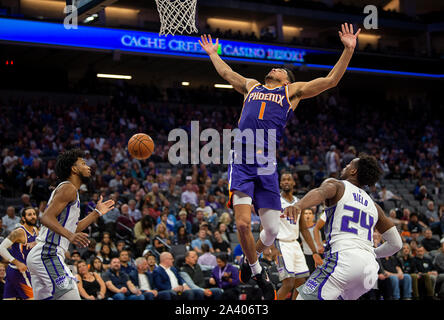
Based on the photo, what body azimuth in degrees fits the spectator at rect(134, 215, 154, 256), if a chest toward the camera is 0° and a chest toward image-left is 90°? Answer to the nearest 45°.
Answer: approximately 315°

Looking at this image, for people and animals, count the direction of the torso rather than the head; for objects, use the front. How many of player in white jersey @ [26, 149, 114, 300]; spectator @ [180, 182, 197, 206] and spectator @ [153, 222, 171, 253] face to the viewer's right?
1

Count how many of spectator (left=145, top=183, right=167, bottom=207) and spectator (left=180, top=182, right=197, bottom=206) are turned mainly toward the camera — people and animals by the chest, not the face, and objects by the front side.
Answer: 2

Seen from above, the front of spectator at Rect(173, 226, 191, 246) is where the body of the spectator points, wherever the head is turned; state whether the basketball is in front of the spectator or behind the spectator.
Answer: in front

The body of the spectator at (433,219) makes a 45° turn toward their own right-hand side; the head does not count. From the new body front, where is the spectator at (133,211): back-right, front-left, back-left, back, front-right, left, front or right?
front-right

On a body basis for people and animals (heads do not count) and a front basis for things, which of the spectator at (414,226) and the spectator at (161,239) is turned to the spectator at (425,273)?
the spectator at (414,226)

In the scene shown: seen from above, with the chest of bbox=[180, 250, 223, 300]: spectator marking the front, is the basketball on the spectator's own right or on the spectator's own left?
on the spectator's own right
